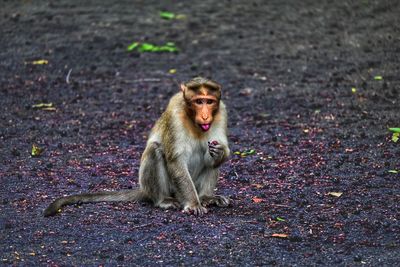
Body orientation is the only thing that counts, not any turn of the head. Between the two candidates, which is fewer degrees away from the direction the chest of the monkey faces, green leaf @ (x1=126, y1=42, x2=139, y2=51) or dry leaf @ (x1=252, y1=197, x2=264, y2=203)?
the dry leaf

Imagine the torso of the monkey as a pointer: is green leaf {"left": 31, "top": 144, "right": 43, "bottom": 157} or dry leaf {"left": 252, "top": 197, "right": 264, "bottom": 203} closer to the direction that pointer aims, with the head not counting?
the dry leaf

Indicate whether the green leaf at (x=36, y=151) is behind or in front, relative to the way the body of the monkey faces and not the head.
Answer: behind

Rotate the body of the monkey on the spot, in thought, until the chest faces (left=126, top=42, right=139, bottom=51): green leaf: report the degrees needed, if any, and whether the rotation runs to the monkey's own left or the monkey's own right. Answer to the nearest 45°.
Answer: approximately 135° to the monkey's own left

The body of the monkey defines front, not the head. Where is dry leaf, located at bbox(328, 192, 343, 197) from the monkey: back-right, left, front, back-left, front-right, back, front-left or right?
front-left

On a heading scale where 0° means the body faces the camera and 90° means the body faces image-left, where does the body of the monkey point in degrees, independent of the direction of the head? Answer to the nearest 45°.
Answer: approximately 315°

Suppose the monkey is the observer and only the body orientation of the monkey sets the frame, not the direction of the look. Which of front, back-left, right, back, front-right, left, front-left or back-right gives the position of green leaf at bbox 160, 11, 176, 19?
back-left

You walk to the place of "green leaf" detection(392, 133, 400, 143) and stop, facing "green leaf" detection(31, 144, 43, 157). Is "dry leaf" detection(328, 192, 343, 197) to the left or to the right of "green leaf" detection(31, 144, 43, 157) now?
left

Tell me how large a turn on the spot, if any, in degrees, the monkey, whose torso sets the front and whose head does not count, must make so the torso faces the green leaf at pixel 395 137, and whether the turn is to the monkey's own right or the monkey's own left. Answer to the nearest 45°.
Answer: approximately 90° to the monkey's own left
